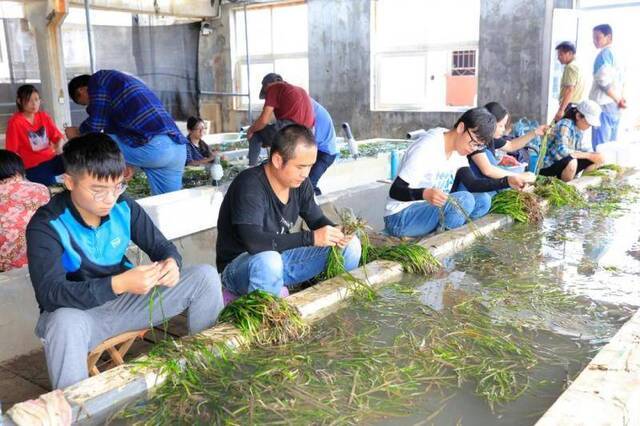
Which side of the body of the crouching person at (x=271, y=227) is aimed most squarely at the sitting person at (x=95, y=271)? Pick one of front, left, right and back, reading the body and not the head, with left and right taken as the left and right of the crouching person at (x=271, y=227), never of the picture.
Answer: right

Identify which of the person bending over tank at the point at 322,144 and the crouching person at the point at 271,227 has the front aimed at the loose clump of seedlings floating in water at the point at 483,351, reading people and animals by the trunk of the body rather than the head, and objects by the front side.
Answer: the crouching person

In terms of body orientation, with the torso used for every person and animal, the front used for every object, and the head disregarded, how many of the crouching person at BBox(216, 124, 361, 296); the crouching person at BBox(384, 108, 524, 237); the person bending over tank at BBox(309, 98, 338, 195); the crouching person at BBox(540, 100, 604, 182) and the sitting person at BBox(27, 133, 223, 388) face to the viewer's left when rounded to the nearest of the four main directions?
1

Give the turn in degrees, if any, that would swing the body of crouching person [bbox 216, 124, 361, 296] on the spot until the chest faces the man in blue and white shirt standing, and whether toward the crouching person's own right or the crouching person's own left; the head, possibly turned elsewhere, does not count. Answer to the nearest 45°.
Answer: approximately 90° to the crouching person's own left

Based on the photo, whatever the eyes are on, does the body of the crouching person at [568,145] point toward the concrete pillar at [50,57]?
no

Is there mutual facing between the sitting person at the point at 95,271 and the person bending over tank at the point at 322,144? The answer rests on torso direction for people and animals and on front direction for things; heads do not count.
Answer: no

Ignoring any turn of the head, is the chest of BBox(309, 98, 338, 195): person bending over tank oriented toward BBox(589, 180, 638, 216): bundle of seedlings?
no

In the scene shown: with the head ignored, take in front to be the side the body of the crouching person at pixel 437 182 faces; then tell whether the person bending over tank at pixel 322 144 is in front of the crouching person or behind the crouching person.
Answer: behind

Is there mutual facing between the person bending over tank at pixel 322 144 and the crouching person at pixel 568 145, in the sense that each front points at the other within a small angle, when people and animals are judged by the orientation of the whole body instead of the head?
no

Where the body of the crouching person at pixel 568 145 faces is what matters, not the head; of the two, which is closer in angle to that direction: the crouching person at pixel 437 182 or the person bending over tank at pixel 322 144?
the crouching person

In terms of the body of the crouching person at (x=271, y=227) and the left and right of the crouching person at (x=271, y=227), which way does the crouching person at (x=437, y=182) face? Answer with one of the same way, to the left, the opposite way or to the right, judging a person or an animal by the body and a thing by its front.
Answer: the same way

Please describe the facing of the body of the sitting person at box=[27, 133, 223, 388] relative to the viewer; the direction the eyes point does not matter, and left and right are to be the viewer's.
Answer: facing the viewer and to the right of the viewer

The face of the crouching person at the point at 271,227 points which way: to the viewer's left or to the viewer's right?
to the viewer's right
